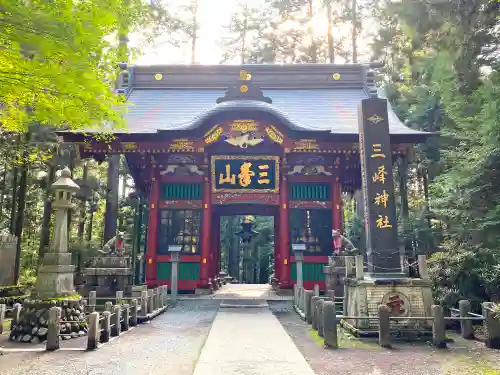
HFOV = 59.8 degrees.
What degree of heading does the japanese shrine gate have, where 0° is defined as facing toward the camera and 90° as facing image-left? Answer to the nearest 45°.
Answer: approximately 0°

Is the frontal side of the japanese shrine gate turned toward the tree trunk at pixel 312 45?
no

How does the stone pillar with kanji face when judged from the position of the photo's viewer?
facing the viewer

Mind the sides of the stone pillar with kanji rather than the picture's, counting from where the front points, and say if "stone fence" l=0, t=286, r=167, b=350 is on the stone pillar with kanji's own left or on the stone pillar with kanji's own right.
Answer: on the stone pillar with kanji's own right

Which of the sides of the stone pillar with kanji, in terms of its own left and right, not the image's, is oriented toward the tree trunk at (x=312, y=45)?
back

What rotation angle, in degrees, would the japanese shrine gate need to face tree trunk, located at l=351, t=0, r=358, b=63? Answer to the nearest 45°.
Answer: approximately 135° to its left

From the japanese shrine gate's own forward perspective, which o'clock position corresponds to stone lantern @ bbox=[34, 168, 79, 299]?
The stone lantern is roughly at 1 o'clock from the japanese shrine gate.

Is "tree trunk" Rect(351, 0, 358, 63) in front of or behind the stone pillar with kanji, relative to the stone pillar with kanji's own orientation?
behind

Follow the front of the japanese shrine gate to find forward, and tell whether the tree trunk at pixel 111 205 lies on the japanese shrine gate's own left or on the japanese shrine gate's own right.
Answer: on the japanese shrine gate's own right

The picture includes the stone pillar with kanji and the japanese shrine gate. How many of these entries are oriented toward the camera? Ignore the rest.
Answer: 2

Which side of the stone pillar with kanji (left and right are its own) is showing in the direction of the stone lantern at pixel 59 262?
right

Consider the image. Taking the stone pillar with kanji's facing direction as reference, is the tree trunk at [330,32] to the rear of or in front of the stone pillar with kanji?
to the rear

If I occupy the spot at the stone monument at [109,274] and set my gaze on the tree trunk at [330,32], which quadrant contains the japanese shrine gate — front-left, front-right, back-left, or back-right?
front-right

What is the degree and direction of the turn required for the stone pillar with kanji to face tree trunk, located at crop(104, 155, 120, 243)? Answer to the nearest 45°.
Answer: approximately 135° to its right

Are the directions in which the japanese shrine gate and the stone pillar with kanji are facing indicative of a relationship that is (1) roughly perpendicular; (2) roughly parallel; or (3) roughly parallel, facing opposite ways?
roughly parallel
